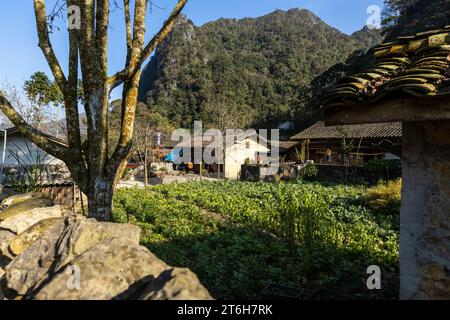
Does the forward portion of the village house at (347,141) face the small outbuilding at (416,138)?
yes

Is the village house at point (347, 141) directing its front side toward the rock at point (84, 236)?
yes

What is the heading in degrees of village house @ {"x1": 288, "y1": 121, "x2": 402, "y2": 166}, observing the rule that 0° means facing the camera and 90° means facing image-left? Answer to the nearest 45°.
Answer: approximately 0°

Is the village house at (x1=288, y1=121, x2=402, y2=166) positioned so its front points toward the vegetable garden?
yes

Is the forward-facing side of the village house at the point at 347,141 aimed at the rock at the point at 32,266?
yes

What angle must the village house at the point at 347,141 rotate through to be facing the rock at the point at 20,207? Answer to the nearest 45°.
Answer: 0° — it already faces it

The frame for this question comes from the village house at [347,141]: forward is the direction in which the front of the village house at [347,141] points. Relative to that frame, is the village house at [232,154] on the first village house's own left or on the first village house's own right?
on the first village house's own right
